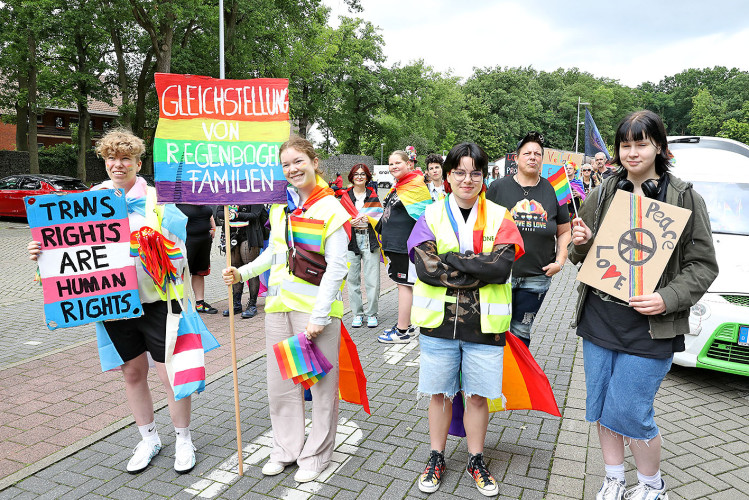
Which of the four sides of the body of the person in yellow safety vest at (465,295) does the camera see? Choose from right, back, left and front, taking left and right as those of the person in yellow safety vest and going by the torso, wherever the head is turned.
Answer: front

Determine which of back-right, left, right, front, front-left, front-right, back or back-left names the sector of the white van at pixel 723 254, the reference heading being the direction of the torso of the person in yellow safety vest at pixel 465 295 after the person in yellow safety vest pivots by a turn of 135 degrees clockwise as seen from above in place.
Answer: right

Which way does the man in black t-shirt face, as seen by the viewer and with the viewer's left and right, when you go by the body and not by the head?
facing the viewer

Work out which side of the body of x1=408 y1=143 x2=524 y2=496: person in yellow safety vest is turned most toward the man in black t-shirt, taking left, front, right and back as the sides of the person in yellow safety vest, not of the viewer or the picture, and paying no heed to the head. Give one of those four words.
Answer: back

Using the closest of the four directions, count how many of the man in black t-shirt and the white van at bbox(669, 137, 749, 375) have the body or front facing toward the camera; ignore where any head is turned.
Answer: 2

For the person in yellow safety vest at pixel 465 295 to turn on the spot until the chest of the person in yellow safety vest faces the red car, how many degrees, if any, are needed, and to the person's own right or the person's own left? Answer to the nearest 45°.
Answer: approximately 135° to the person's own right

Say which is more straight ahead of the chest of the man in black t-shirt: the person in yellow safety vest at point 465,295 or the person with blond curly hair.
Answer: the person in yellow safety vest

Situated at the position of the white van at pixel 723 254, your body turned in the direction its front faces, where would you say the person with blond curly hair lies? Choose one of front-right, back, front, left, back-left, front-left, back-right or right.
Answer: front-right

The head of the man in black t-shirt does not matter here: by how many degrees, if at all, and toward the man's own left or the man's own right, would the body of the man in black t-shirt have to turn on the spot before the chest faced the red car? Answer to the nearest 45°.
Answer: approximately 135° to the man's own right

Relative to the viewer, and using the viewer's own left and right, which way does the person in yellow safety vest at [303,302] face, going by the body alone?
facing the viewer and to the left of the viewer

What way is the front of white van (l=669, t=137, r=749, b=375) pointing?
toward the camera
